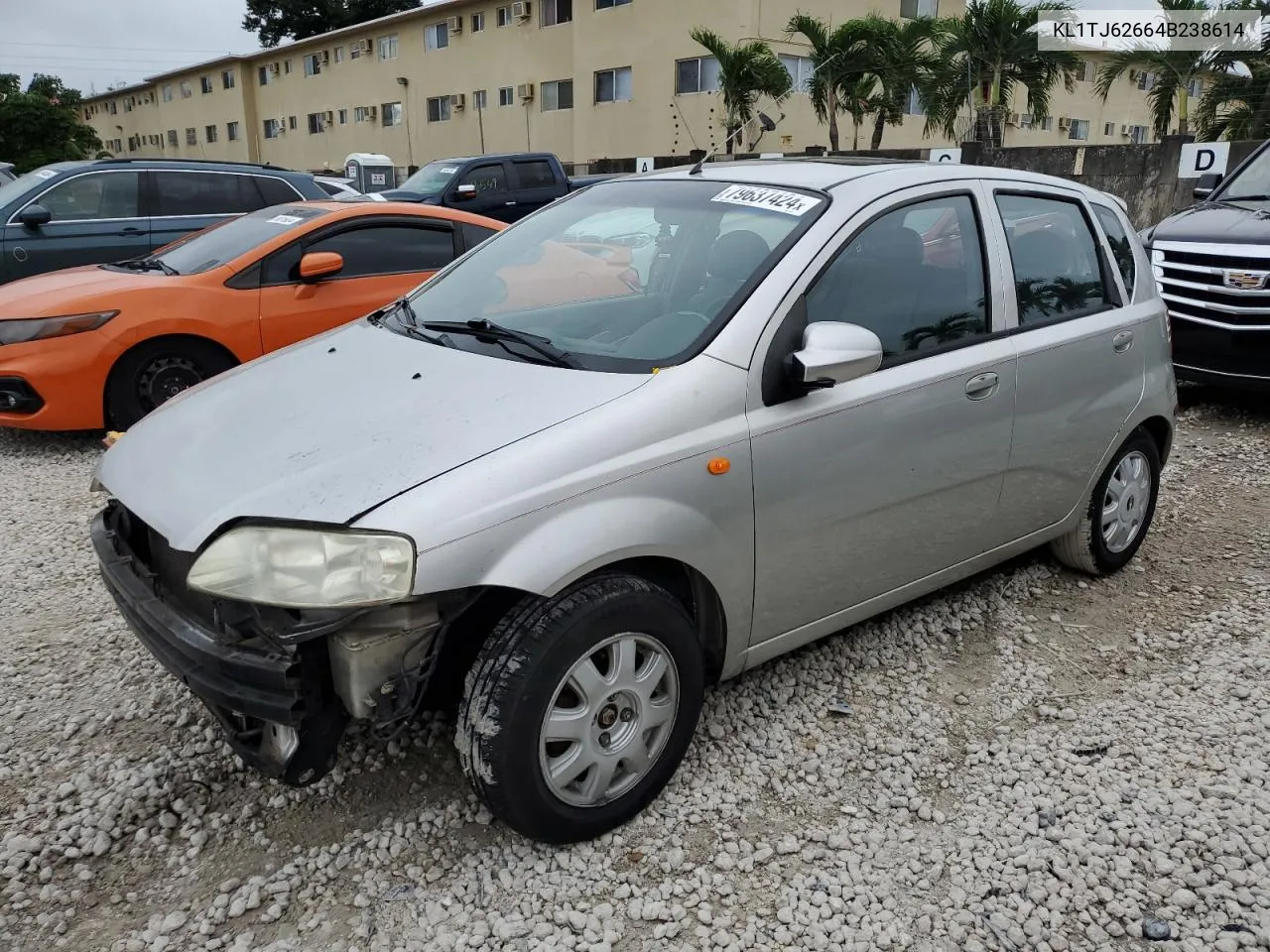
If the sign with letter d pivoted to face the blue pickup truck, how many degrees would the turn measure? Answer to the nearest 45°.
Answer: approximately 90° to its right

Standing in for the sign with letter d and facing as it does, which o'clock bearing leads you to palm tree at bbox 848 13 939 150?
The palm tree is roughly at 5 o'clock from the sign with letter d.

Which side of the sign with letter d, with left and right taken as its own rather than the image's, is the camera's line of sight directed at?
front

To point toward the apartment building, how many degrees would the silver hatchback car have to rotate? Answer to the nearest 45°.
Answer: approximately 135° to its right

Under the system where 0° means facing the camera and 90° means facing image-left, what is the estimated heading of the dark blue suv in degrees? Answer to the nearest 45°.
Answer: approximately 90°

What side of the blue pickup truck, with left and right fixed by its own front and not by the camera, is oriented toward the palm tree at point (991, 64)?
back

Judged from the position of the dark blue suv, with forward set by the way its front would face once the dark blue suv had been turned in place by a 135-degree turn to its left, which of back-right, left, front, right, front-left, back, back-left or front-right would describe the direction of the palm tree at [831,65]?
left

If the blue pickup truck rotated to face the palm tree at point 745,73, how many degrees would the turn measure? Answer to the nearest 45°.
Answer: approximately 180°

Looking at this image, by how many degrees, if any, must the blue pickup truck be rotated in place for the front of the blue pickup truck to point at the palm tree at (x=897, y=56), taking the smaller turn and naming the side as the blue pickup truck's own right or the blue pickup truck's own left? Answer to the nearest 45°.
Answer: approximately 180°

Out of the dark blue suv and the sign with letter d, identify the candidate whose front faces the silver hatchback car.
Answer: the sign with letter d

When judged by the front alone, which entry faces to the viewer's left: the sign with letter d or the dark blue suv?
the dark blue suv

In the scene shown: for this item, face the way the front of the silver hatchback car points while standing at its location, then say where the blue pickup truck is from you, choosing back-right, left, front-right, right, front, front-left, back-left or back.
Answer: back-right

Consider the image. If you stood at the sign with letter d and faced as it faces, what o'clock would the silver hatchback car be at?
The silver hatchback car is roughly at 12 o'clock from the sign with letter d.

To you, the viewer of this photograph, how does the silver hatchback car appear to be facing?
facing the viewer and to the left of the viewer
